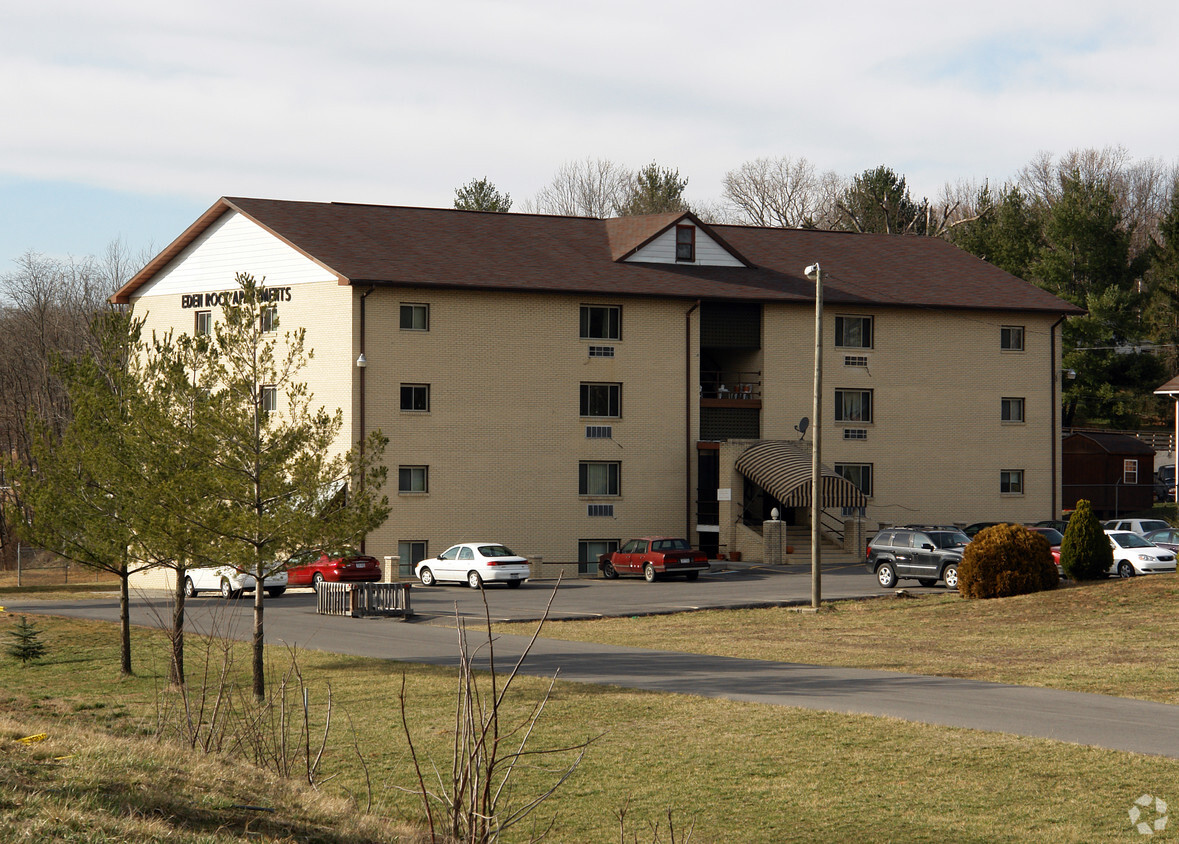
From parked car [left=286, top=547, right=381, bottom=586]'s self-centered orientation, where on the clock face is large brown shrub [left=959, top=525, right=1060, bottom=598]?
The large brown shrub is roughly at 6 o'clock from the parked car.

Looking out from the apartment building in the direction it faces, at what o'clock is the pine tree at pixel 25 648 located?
The pine tree is roughly at 2 o'clock from the apartment building.

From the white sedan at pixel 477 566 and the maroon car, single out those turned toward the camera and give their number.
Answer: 0

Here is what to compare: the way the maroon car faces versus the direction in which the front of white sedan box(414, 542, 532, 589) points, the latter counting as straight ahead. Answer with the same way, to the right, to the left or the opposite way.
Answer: the same way

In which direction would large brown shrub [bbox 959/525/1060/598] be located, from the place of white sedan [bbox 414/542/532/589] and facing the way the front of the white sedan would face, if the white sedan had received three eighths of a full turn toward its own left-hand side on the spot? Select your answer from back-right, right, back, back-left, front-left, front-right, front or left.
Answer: front-left

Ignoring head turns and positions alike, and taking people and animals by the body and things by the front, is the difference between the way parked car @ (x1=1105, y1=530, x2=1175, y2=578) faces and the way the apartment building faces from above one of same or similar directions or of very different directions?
same or similar directions

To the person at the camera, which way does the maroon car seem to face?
facing away from the viewer and to the left of the viewer

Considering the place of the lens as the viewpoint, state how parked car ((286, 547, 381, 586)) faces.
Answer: facing away from the viewer and to the left of the viewer

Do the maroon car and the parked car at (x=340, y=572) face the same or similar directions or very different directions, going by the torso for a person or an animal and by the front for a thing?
same or similar directions
